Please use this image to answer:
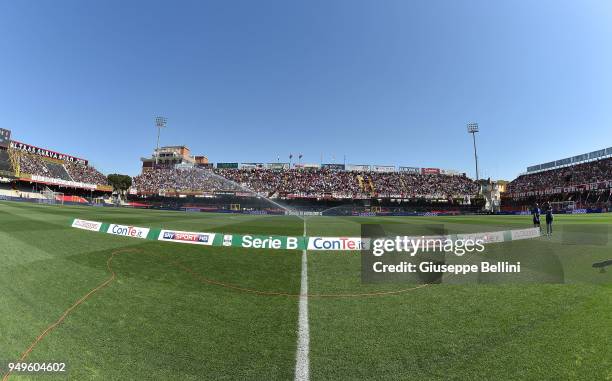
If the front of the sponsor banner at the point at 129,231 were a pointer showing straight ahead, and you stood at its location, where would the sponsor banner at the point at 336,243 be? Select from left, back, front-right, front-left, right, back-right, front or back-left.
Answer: front-left

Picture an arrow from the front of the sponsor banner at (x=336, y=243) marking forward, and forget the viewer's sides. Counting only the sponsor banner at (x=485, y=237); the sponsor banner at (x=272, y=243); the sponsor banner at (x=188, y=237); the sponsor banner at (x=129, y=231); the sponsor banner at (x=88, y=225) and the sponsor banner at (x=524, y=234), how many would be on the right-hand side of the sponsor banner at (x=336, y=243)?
4

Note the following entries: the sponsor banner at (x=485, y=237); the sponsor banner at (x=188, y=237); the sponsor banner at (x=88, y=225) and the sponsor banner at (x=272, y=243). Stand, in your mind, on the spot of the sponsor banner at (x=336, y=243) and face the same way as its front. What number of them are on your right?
3

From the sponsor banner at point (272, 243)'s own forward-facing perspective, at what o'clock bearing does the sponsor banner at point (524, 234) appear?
the sponsor banner at point (524, 234) is roughly at 9 o'clock from the sponsor banner at point (272, 243).

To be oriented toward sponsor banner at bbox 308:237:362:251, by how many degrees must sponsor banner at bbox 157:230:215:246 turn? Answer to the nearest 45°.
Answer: approximately 45° to its left

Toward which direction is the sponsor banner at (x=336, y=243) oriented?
toward the camera

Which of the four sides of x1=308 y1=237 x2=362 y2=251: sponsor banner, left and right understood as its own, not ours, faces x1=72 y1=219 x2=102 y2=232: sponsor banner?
right

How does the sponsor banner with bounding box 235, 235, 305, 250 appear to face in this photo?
toward the camera

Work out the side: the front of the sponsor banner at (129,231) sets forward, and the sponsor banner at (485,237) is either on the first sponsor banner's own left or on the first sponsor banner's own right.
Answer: on the first sponsor banner's own left

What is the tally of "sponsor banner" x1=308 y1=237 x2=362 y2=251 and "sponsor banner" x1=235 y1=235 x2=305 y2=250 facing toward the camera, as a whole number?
2

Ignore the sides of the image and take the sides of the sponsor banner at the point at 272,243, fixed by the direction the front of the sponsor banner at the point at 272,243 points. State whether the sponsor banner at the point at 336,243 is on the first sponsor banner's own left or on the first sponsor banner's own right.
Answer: on the first sponsor banner's own left

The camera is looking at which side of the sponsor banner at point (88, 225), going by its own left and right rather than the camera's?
front
